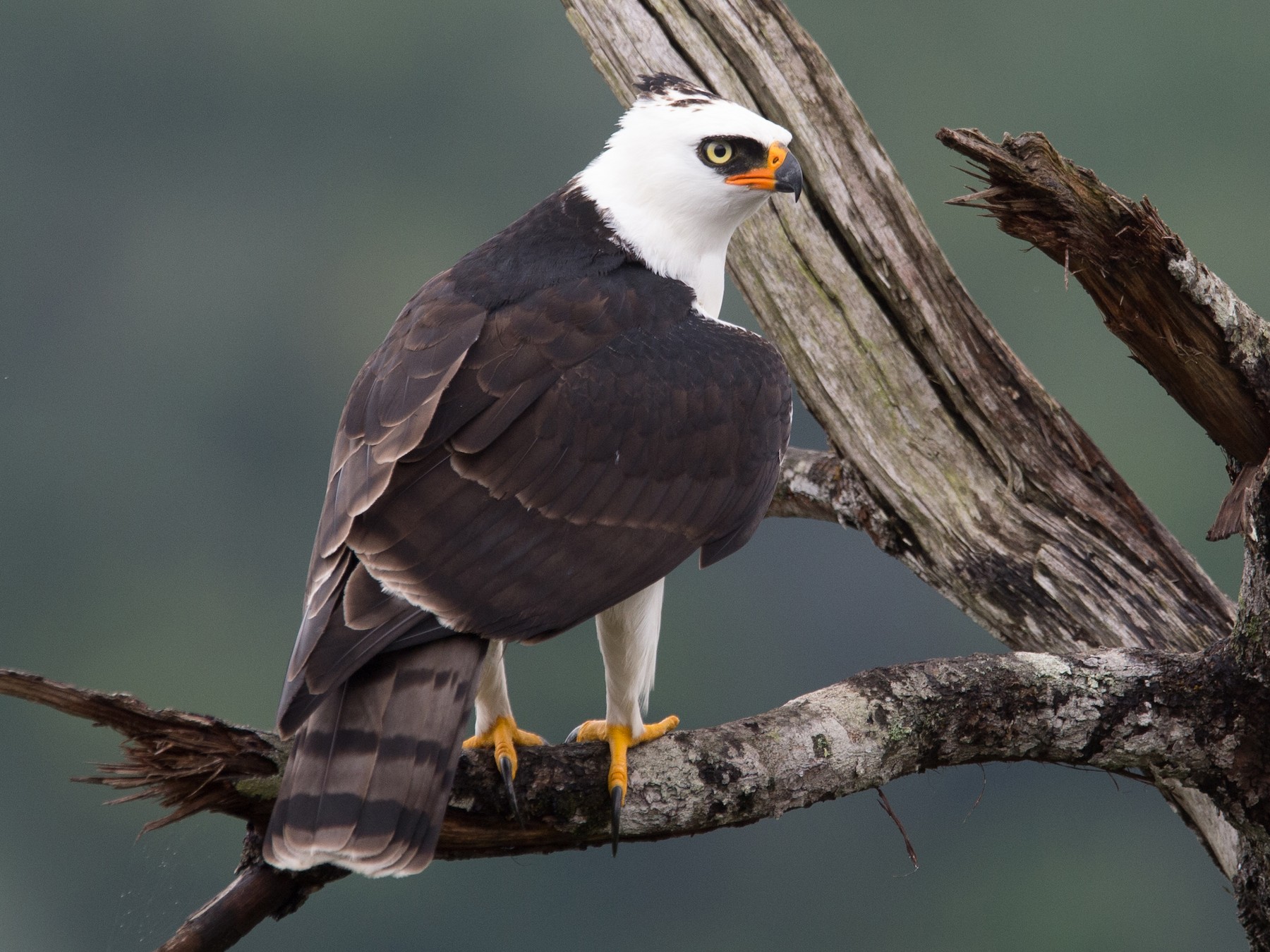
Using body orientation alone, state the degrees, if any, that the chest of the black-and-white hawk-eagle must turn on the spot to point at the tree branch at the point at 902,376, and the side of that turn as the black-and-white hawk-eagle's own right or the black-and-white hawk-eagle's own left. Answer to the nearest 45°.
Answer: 0° — it already faces it

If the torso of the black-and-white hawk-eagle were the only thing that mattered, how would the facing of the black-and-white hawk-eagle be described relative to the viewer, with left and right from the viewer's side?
facing away from the viewer and to the right of the viewer
